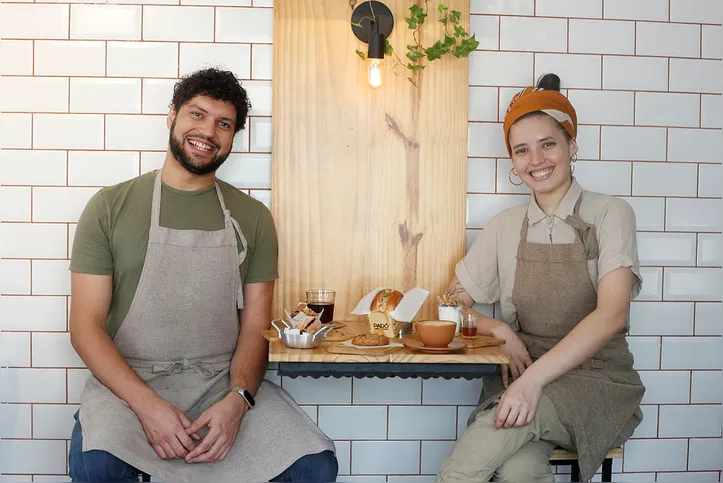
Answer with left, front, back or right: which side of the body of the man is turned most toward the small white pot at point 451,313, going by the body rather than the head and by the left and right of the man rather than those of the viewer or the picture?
left

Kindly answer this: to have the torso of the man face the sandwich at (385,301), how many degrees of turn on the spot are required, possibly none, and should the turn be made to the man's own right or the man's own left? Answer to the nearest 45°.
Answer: approximately 90° to the man's own left

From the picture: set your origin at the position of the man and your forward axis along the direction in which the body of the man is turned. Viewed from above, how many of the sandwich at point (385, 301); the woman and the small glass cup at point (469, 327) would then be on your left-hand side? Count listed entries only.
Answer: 3

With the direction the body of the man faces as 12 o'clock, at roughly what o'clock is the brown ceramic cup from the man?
The brown ceramic cup is roughly at 10 o'clock from the man.

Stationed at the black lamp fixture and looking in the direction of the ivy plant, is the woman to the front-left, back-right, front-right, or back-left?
front-right

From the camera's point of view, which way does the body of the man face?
toward the camera

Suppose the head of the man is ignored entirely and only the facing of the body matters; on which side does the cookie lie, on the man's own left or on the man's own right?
on the man's own left

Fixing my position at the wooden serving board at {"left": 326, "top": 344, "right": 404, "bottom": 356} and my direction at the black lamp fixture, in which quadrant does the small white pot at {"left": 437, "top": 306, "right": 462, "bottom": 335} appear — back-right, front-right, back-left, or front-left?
front-right

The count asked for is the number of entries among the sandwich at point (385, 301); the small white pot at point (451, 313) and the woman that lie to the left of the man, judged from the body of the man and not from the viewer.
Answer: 3
